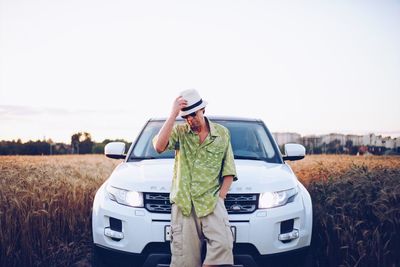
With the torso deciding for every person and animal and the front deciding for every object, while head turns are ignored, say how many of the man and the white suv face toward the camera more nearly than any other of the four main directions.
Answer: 2

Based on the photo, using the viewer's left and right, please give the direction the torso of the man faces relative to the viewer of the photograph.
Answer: facing the viewer

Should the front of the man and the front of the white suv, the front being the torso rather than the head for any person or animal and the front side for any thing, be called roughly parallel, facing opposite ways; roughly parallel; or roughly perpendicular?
roughly parallel

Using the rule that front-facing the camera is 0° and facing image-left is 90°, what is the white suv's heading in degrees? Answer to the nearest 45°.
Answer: approximately 0°
